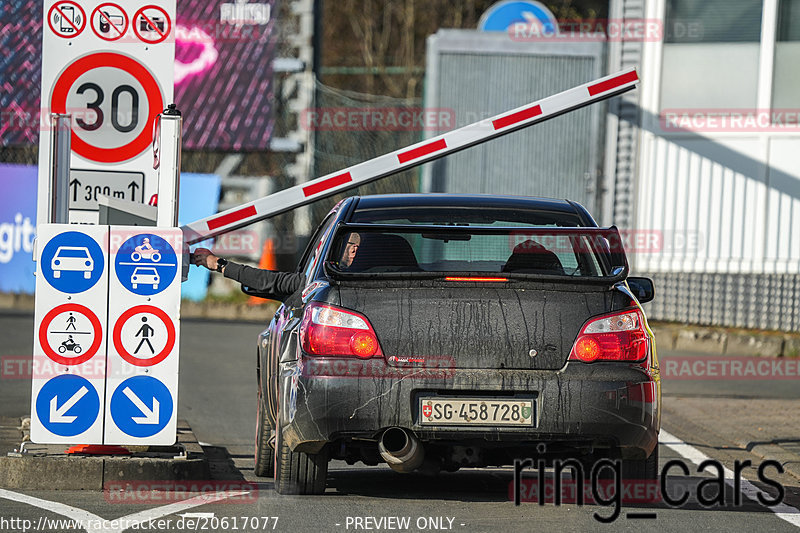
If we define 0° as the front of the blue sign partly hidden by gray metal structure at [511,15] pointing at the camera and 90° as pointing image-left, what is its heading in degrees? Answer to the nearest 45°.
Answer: approximately 0°

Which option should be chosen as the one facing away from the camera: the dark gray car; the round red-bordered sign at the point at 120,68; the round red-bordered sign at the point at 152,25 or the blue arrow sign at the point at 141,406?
the dark gray car

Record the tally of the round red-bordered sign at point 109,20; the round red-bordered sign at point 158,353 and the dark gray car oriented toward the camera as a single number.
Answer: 2

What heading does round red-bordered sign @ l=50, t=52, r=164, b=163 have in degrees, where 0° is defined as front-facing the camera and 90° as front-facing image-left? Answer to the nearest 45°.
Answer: approximately 0°

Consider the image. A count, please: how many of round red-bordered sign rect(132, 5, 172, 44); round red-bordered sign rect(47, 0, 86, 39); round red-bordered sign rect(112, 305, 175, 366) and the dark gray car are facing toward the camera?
3

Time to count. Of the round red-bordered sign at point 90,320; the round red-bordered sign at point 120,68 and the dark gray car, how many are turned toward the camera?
2
